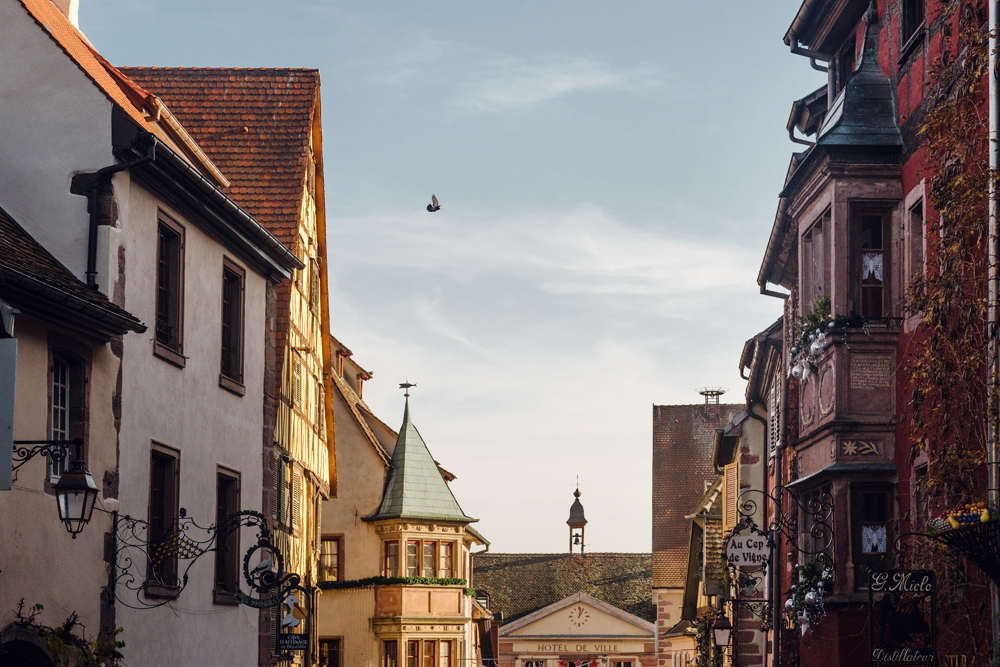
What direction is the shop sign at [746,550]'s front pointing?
toward the camera

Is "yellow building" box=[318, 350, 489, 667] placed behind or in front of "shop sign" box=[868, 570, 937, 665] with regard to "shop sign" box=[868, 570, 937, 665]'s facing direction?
behind

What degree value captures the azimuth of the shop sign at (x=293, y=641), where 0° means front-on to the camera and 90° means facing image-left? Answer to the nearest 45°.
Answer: approximately 0°

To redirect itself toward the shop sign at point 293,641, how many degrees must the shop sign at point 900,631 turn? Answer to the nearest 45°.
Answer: approximately 135° to its right

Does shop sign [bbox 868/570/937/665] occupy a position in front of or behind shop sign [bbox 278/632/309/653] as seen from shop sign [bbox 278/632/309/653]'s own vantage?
in front

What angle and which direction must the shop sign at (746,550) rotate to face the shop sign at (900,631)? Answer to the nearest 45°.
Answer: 0° — it already faces it

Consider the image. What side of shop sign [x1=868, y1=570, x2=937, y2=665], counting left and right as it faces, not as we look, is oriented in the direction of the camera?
front

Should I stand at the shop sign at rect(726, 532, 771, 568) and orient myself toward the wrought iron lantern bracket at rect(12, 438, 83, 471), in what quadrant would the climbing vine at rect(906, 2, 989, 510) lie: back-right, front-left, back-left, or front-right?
front-left

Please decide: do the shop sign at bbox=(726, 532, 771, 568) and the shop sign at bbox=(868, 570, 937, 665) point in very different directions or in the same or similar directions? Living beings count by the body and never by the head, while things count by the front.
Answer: same or similar directions

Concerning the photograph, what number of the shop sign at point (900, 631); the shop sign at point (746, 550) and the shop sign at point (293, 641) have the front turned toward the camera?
3
